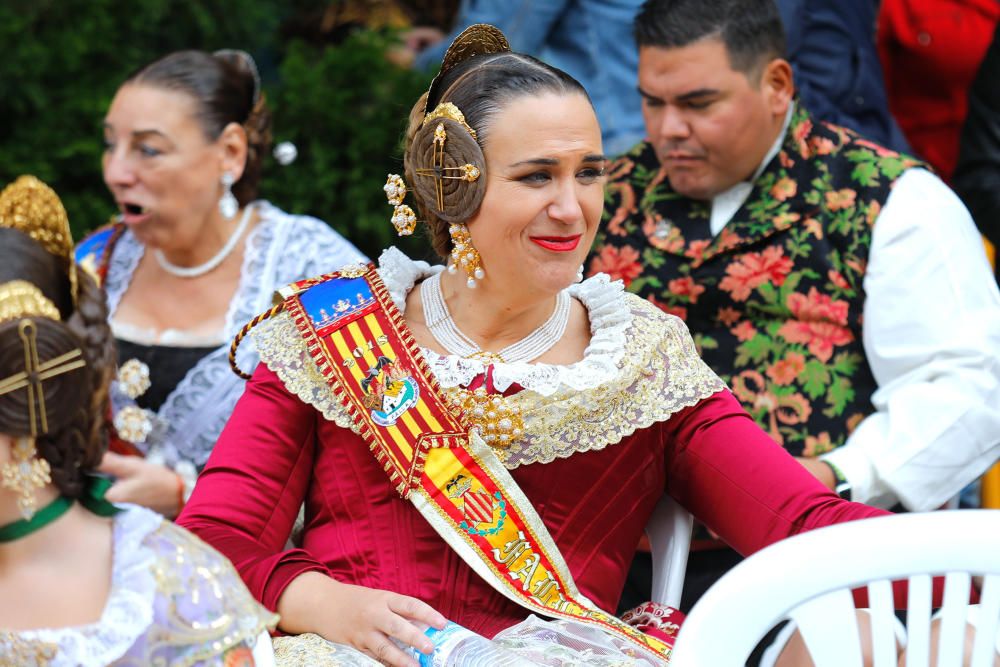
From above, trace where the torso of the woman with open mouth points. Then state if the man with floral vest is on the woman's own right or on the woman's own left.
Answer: on the woman's own left

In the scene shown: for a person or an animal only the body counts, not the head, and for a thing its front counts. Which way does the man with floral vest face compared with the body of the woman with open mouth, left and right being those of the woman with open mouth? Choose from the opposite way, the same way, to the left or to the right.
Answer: the same way

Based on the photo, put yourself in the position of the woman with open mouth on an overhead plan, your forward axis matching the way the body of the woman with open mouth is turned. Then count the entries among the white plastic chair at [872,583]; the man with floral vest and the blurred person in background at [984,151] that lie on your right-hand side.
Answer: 0

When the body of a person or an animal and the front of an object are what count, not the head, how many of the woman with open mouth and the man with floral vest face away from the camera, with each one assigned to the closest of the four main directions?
0

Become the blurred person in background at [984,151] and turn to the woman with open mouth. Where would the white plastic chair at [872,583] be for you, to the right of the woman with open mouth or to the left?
left

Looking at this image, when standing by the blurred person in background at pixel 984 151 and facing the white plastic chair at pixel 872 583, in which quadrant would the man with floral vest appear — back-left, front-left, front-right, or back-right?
front-right

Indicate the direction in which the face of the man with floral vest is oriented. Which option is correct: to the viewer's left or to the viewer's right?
to the viewer's left

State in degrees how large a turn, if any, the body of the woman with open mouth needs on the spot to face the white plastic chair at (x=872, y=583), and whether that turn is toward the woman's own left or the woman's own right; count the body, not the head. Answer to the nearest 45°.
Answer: approximately 90° to the woman's own left

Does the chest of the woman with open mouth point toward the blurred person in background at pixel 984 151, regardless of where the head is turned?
no

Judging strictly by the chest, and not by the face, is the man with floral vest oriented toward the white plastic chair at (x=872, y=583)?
no

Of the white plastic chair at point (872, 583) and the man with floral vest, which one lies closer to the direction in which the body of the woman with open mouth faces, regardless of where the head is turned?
the white plastic chair

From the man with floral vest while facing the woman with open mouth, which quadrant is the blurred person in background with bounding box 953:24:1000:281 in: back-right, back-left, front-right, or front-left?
back-right

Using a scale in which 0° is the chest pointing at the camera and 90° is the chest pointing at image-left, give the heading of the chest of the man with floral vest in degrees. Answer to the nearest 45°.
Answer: approximately 45°

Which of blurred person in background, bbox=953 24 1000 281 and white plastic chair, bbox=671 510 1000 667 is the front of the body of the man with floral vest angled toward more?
the white plastic chair

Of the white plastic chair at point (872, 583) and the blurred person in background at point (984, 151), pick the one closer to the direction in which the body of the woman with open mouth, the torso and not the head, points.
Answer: the white plastic chair

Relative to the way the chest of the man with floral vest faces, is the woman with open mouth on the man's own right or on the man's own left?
on the man's own right
